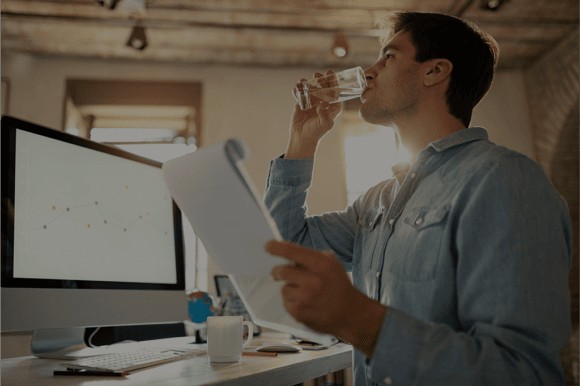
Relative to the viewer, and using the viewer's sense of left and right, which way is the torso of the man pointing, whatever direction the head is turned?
facing the viewer and to the left of the viewer

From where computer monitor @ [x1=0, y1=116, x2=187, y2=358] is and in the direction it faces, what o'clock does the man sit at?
The man is roughly at 12 o'clock from the computer monitor.

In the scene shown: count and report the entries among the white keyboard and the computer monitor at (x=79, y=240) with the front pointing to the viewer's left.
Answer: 0

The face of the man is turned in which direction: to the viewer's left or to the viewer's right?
to the viewer's left

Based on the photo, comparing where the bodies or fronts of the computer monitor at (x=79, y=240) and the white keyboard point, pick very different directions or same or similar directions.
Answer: same or similar directions

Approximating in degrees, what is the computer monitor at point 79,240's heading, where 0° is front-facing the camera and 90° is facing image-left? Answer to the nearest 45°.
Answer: approximately 315°

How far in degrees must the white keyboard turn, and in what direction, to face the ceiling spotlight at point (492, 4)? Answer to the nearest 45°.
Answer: approximately 90° to its left

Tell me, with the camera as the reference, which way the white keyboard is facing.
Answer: facing the viewer and to the right of the viewer

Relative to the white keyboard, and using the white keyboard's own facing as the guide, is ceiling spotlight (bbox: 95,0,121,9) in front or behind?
behind

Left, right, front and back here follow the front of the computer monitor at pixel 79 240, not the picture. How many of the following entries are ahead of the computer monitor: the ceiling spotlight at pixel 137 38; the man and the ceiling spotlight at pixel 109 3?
1

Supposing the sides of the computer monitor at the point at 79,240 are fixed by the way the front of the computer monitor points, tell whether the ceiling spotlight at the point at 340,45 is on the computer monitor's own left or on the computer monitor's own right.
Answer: on the computer monitor's own left

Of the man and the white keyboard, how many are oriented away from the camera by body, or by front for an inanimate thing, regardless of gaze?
0
